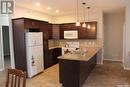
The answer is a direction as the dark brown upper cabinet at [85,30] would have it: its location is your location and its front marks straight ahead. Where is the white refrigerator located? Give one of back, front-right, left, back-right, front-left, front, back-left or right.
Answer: front-right

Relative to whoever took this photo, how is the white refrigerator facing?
facing the viewer and to the right of the viewer

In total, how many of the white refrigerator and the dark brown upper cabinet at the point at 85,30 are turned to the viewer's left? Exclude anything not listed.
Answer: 0

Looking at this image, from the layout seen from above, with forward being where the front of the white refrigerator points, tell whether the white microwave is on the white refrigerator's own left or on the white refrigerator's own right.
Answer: on the white refrigerator's own left

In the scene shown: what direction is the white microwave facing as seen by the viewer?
toward the camera

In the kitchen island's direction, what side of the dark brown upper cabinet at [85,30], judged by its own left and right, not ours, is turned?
front

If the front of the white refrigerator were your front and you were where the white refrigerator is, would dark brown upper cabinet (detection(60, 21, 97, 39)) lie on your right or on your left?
on your left

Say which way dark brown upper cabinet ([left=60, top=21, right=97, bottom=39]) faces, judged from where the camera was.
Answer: facing the viewer

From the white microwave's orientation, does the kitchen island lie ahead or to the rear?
ahead

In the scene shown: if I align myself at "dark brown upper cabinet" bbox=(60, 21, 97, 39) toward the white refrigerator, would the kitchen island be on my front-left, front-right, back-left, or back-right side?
front-left

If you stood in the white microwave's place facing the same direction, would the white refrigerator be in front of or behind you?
in front
